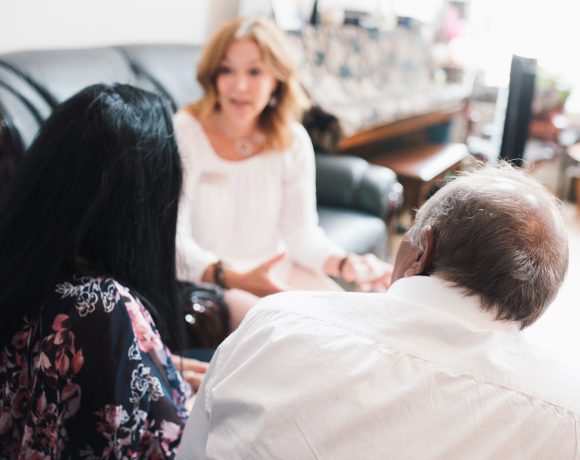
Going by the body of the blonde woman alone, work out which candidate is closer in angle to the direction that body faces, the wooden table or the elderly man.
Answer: the elderly man

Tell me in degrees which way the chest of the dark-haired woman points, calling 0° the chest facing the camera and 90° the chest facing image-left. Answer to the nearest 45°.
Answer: approximately 225°

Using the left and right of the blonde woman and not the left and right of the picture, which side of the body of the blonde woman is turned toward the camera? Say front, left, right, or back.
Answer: front

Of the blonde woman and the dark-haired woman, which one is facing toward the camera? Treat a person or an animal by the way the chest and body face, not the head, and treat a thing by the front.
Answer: the blonde woman

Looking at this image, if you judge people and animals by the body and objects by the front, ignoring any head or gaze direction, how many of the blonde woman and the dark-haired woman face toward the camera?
1

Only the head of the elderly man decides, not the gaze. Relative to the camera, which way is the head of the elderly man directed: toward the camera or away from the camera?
away from the camera

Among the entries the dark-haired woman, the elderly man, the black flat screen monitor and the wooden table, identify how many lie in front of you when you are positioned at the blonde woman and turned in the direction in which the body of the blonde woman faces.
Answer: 2

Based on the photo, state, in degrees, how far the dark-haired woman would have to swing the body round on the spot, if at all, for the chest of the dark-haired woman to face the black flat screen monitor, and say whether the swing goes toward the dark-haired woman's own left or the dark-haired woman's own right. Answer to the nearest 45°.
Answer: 0° — they already face it

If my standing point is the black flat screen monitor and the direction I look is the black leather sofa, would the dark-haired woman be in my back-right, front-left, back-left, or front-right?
front-left

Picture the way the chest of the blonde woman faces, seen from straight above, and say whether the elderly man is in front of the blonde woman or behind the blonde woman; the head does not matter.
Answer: in front

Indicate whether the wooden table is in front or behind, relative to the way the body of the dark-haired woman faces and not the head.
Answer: in front
